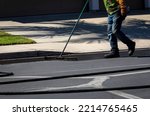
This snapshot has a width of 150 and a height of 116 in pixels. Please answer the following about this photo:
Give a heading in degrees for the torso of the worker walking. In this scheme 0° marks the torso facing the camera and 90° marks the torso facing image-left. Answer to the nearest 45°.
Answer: approximately 90°
